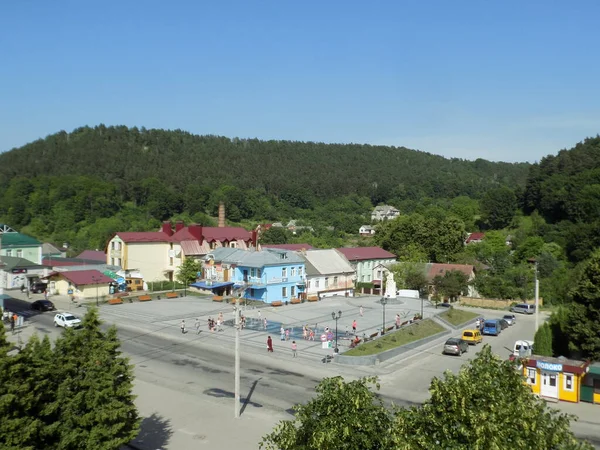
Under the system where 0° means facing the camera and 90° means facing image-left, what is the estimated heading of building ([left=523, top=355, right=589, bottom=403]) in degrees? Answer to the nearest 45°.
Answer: approximately 0°

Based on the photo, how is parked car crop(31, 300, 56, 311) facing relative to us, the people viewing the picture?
facing away from the viewer and to the left of the viewer

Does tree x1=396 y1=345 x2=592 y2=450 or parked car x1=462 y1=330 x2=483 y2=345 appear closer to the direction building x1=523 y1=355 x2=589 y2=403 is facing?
the tree

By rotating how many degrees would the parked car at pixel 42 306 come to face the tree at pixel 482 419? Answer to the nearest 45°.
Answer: approximately 135° to its left

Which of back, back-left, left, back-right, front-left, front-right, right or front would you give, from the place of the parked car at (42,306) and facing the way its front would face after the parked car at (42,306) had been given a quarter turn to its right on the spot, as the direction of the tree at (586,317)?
right

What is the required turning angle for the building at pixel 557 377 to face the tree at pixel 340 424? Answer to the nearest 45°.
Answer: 0° — it already faces it

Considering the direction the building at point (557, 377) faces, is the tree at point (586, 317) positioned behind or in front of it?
behind

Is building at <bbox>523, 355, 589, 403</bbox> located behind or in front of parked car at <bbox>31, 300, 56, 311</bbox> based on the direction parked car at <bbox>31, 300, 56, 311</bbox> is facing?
behind

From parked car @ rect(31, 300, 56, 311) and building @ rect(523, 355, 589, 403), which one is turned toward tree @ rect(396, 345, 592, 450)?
the building
